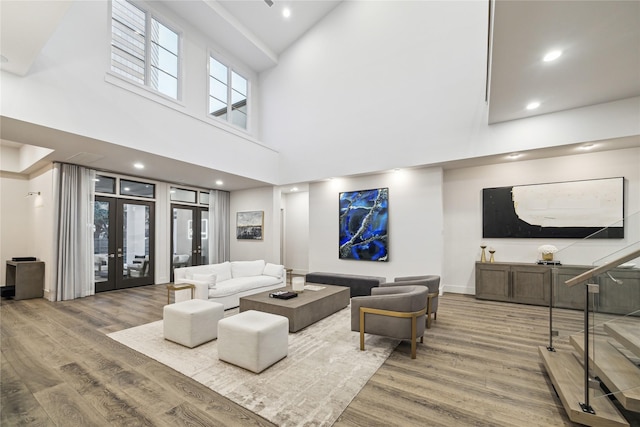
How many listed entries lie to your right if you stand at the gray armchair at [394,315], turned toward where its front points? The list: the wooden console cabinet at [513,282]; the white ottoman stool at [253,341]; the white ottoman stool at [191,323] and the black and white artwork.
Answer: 2

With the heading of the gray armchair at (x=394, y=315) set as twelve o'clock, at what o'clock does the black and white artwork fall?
The black and white artwork is roughly at 3 o'clock from the gray armchair.

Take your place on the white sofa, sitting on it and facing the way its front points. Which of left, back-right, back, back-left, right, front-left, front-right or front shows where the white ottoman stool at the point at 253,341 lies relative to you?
front-right

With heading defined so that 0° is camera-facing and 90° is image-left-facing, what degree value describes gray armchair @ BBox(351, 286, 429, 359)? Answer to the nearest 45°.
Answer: approximately 135°

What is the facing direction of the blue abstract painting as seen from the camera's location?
facing the viewer and to the left of the viewer

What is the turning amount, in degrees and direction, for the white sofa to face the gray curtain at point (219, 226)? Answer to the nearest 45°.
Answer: approximately 135° to its left

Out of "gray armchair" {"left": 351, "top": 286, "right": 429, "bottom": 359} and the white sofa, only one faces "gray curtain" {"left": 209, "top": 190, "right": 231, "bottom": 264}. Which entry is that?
the gray armchair

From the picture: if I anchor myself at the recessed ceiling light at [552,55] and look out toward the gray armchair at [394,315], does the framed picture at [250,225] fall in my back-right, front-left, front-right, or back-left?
front-right

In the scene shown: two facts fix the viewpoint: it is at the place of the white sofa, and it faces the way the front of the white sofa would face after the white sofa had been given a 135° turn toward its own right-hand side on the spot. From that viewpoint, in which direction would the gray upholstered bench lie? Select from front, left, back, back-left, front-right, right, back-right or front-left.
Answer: back

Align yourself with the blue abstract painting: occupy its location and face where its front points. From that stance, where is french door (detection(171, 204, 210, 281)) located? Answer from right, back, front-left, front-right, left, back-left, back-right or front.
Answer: front-right

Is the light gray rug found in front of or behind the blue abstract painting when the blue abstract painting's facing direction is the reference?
in front

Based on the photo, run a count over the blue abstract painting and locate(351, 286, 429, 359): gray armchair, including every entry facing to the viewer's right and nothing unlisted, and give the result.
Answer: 0

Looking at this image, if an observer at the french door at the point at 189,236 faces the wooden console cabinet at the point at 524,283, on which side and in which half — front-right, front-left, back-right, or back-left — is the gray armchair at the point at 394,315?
front-right

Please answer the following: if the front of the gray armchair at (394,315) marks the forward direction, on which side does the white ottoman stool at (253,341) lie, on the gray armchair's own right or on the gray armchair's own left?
on the gray armchair's own left

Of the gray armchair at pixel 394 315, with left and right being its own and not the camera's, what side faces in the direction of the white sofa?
front
